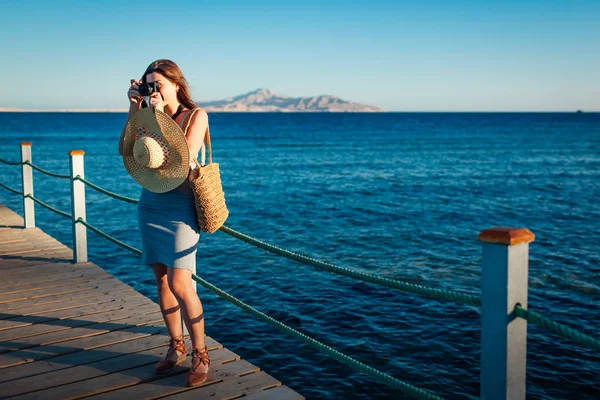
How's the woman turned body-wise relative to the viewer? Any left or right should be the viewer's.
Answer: facing the viewer and to the left of the viewer

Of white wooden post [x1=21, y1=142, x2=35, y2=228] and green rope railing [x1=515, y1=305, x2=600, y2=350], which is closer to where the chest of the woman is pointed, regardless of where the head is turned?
the green rope railing

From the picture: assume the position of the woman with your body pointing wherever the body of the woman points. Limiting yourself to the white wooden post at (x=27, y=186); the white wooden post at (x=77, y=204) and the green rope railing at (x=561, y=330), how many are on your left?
1

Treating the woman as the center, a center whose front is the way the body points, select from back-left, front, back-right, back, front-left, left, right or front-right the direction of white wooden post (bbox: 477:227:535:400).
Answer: left

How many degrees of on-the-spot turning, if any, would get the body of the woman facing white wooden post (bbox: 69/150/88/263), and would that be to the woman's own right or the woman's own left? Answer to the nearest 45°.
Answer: approximately 135° to the woman's own right

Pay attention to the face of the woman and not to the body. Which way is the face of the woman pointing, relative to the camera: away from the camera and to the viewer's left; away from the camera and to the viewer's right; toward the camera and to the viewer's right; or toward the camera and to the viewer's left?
toward the camera and to the viewer's left

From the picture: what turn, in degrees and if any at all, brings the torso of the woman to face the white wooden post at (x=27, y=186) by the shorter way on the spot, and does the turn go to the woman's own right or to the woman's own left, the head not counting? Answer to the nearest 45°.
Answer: approximately 135° to the woman's own right

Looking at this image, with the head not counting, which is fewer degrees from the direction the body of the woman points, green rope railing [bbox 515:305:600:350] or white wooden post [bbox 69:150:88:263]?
the green rope railing

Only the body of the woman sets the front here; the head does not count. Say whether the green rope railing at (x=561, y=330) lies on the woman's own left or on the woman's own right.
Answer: on the woman's own left
